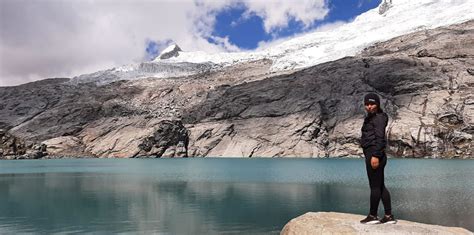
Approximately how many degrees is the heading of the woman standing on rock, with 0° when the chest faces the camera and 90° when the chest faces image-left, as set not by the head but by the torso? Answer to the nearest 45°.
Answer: approximately 90°
